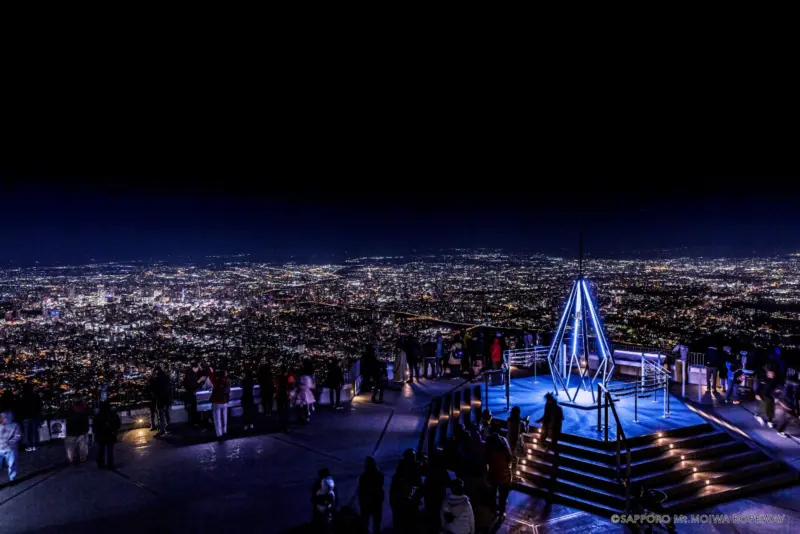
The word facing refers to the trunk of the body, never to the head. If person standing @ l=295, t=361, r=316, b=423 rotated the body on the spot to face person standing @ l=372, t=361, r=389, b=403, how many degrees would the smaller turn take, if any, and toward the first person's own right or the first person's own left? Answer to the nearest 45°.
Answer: approximately 45° to the first person's own right

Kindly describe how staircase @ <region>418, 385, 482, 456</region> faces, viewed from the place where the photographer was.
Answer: facing to the left of the viewer

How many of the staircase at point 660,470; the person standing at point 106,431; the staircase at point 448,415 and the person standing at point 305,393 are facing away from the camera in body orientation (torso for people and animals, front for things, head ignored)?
2

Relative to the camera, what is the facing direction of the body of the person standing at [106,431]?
away from the camera

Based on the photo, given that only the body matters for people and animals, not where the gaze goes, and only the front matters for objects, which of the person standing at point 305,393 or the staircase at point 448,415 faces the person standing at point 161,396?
the staircase

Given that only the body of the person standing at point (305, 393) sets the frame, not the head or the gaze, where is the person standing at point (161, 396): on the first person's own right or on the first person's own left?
on the first person's own left

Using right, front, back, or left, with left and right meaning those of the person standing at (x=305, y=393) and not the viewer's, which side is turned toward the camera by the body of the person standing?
back

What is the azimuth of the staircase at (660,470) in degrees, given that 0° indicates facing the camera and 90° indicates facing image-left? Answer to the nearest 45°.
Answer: approximately 0°

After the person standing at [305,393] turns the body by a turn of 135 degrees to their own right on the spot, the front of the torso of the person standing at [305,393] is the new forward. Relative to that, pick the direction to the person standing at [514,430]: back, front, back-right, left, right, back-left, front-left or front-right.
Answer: front

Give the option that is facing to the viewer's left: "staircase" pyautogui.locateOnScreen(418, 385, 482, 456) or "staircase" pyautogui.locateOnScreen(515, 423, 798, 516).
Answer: "staircase" pyautogui.locateOnScreen(418, 385, 482, 456)

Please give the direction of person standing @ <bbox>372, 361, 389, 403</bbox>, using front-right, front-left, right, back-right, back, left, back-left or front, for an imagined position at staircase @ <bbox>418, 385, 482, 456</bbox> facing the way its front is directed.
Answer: front-right

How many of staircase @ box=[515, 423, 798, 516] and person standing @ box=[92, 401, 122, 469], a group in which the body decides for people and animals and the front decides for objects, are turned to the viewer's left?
0

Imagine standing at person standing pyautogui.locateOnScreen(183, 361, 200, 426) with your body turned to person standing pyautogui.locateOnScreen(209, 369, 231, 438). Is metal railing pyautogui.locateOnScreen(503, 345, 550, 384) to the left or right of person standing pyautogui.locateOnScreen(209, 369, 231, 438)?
left

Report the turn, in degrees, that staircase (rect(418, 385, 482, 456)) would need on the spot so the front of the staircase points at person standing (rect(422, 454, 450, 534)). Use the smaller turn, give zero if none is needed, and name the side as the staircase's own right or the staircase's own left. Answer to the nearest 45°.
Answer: approximately 90° to the staircase's own left

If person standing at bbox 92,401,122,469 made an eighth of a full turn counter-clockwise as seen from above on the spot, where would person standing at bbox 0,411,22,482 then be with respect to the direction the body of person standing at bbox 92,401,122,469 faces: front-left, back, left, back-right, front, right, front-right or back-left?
front-left

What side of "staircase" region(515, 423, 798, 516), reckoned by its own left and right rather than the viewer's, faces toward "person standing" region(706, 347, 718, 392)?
back
